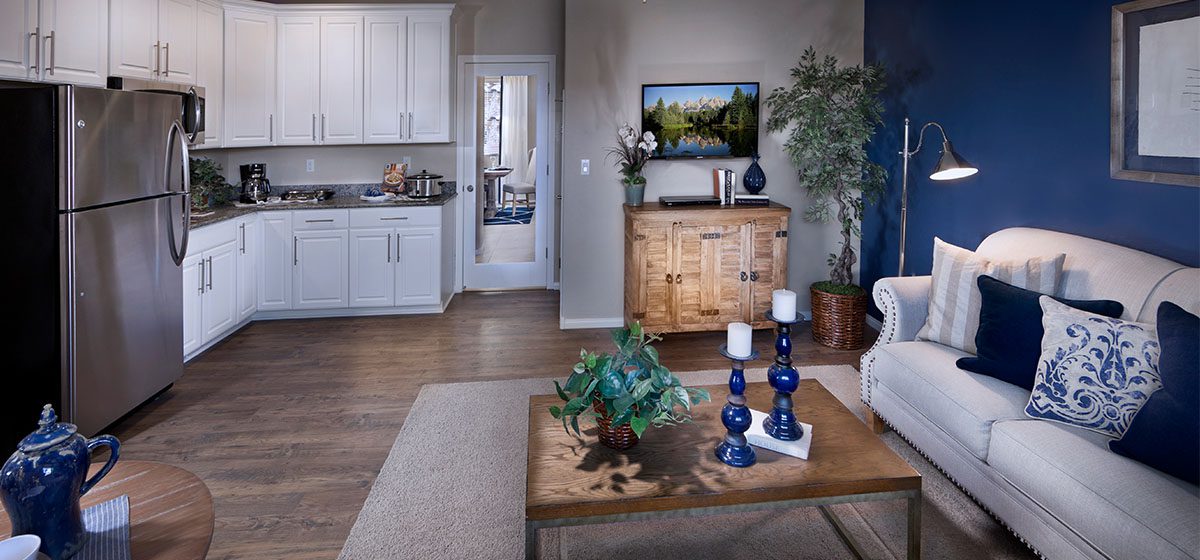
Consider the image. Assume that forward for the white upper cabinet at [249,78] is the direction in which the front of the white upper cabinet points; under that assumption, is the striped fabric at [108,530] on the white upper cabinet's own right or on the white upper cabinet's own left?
on the white upper cabinet's own right

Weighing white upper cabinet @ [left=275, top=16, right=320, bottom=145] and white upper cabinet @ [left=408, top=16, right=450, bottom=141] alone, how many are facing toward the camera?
2

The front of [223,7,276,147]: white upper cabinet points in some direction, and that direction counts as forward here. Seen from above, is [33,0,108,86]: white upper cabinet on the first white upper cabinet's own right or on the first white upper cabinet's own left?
on the first white upper cabinet's own right
